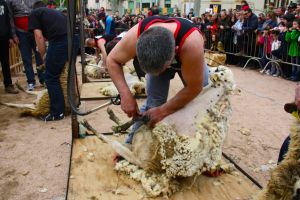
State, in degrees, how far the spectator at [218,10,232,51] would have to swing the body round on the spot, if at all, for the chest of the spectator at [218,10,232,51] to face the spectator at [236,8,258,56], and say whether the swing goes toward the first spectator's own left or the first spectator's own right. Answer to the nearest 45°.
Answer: approximately 90° to the first spectator's own left

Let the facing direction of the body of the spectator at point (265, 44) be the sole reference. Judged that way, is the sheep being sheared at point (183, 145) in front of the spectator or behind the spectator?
in front

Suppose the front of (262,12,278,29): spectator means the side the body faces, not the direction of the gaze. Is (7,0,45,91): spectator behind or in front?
in front

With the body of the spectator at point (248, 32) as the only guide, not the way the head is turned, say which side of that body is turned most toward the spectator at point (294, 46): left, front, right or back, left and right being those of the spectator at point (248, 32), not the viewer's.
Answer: left

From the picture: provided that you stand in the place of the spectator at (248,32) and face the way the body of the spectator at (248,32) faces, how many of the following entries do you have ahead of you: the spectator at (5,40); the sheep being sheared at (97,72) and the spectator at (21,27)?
3
